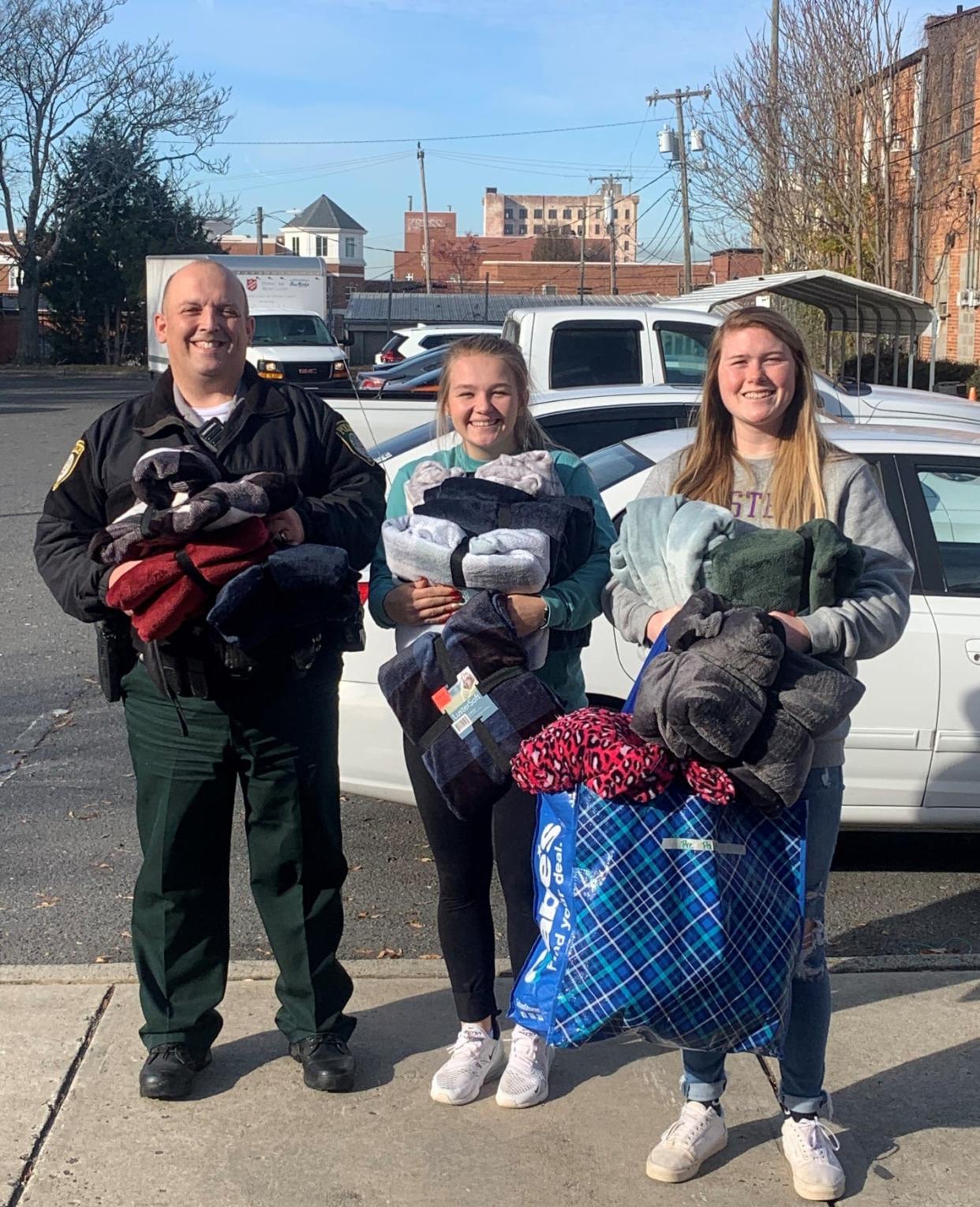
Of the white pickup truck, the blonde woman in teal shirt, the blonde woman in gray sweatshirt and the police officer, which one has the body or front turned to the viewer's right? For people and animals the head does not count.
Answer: the white pickup truck

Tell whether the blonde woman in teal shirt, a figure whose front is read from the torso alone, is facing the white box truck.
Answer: no

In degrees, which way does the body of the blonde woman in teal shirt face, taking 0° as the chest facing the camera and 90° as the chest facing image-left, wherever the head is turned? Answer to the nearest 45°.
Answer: approximately 0°

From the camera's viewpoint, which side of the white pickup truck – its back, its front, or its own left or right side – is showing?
right

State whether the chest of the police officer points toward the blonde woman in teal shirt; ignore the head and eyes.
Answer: no

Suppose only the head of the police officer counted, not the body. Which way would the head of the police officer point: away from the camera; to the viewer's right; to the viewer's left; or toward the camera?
toward the camera

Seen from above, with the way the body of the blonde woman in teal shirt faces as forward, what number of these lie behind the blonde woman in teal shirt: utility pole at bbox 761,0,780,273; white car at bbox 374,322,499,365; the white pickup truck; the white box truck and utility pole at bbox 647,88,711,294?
5

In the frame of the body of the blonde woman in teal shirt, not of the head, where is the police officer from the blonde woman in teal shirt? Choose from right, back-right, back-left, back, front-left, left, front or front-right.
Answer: right

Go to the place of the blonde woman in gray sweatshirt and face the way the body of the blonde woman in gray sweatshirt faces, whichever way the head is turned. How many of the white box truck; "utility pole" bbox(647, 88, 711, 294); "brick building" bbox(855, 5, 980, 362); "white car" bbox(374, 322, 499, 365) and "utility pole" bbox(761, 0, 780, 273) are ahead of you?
0

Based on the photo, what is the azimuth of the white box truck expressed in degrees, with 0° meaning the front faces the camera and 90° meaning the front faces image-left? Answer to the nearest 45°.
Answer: approximately 315°

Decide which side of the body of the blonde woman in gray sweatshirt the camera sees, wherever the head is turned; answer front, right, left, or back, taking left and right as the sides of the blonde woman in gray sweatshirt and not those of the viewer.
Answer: front

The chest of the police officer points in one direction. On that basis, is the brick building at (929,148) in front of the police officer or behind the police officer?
behind

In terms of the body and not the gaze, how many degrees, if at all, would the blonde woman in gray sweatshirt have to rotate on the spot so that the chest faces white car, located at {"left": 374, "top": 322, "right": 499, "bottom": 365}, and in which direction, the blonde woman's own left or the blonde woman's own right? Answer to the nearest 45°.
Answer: approximately 180°

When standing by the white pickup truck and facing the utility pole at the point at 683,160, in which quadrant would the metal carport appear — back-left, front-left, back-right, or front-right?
front-right

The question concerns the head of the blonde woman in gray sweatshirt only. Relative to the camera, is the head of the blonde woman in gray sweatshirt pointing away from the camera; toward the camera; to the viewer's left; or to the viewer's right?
toward the camera

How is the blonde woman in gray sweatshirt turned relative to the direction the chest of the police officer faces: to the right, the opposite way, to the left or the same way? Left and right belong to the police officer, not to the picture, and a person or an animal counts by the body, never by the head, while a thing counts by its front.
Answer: the same way

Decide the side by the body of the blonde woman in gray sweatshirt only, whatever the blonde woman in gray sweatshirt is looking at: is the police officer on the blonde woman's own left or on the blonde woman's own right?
on the blonde woman's own right

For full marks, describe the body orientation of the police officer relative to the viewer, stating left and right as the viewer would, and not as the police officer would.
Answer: facing the viewer

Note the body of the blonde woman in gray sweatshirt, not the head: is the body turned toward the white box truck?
no

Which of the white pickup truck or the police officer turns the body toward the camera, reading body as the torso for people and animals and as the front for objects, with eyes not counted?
the police officer
